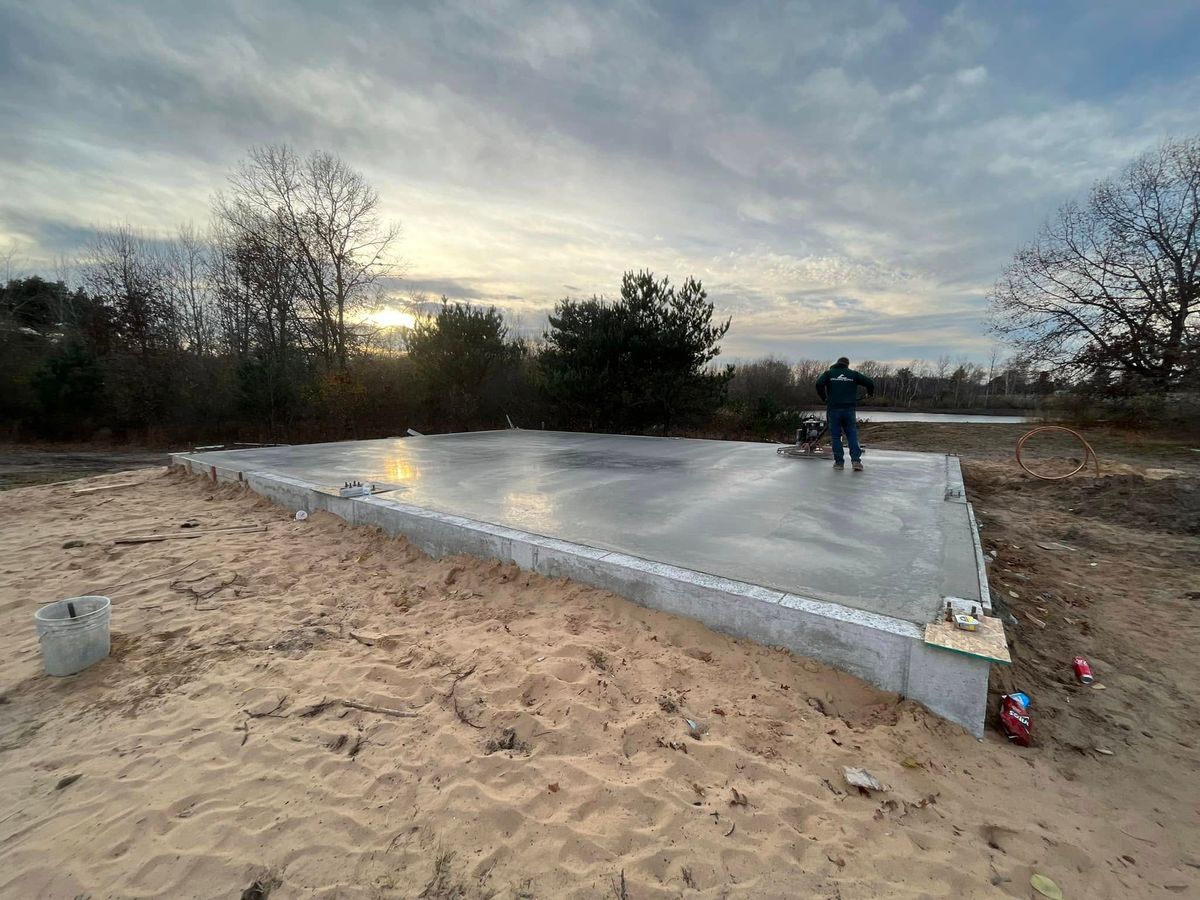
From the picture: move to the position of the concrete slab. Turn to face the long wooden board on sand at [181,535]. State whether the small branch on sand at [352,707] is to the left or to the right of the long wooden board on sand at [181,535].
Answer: left

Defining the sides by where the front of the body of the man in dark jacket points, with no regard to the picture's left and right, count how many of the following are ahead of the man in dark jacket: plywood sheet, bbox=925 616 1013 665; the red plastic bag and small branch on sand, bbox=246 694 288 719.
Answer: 0

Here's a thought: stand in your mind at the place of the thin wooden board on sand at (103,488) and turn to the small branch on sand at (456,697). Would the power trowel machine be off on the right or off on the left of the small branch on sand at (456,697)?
left

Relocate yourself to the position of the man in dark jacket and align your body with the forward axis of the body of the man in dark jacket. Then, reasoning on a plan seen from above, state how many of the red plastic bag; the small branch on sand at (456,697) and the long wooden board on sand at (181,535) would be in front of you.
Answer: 0

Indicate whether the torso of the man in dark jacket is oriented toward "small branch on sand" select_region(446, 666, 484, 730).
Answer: no

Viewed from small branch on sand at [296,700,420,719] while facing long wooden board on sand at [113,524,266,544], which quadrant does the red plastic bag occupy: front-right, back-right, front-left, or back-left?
back-right

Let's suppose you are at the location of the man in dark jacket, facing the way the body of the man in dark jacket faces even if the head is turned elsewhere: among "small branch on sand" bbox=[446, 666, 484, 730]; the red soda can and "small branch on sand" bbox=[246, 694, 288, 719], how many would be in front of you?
0

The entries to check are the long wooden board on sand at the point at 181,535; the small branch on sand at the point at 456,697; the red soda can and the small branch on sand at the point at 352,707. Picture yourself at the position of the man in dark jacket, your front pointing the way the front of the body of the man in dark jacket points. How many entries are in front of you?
0

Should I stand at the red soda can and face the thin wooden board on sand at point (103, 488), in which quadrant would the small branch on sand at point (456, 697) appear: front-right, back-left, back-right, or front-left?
front-left

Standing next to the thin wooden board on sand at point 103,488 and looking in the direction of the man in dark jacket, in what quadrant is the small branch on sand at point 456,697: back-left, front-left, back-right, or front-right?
front-right

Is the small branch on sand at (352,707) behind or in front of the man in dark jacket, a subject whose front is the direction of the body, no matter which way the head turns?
behind

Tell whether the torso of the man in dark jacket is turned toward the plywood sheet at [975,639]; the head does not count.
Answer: no

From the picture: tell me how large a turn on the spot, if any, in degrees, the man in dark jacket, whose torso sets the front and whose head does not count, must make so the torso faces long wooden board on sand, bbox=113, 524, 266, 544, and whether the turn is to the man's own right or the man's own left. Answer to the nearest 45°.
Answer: approximately 135° to the man's own left

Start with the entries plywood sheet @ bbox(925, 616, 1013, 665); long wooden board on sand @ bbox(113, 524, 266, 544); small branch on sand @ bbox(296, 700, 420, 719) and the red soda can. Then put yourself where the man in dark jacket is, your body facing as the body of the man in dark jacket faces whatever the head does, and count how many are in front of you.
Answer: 0

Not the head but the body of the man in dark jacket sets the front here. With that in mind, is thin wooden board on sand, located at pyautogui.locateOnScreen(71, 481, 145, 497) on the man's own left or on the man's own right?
on the man's own left

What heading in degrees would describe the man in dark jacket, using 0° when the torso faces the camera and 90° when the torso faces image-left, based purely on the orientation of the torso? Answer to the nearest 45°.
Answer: approximately 180°

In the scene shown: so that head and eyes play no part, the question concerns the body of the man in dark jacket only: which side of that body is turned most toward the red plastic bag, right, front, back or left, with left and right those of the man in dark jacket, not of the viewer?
back

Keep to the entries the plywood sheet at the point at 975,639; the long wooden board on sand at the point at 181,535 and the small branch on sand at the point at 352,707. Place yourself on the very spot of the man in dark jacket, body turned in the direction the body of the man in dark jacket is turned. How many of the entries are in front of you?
0

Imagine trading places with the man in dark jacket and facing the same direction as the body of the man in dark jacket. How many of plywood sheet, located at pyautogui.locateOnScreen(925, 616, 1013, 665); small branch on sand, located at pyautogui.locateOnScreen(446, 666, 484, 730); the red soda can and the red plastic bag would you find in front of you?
0
